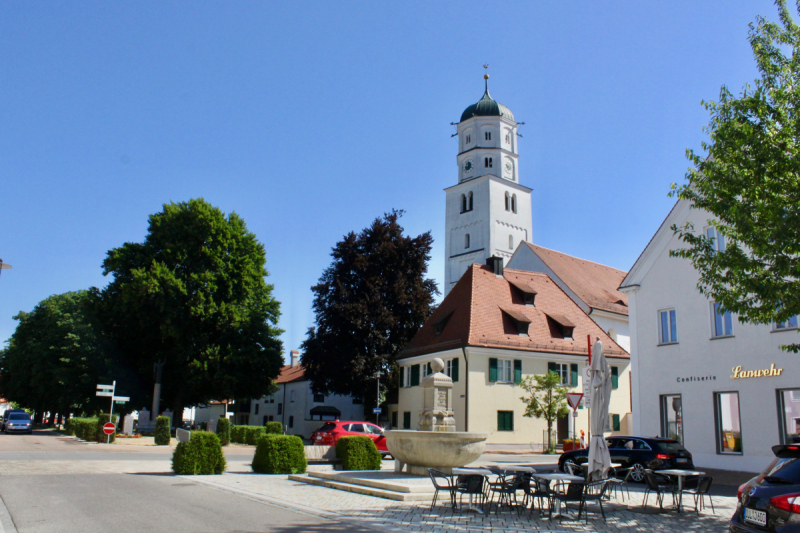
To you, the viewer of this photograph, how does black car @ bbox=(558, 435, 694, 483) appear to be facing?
facing away from the viewer and to the left of the viewer

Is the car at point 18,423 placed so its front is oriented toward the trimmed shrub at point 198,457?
yes

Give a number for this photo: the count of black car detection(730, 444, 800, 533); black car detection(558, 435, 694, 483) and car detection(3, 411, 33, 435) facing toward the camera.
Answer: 1

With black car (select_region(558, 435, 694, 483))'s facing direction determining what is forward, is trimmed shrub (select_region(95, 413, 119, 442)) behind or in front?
in front

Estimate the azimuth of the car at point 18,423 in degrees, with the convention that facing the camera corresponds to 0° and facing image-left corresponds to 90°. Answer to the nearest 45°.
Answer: approximately 0°

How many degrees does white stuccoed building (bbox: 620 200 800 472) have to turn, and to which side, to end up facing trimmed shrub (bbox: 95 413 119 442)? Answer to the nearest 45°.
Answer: approximately 45° to its right

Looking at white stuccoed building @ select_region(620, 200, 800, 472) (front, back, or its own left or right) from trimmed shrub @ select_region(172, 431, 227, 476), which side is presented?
front

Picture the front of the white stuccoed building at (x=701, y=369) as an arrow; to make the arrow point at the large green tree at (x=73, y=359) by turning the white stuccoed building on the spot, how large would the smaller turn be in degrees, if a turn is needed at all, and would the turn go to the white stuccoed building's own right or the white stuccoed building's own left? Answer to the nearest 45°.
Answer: approximately 45° to the white stuccoed building's own right

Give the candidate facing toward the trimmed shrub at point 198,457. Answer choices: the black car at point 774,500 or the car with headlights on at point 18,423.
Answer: the car with headlights on

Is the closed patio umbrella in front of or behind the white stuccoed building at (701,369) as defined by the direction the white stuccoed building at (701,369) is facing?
in front

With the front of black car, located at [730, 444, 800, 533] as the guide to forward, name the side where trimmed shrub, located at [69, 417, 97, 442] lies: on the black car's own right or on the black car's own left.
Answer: on the black car's own left

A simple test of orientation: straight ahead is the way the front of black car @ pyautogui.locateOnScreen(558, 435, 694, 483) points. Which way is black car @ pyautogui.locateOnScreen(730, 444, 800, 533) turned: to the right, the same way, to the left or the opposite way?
to the right
